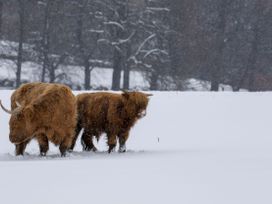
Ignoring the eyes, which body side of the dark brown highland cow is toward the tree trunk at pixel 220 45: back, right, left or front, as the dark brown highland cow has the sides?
left

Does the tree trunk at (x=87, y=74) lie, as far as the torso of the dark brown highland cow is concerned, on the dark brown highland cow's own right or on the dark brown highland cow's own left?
on the dark brown highland cow's own left

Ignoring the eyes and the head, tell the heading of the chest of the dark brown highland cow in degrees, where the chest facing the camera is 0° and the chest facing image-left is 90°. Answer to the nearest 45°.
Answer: approximately 270°

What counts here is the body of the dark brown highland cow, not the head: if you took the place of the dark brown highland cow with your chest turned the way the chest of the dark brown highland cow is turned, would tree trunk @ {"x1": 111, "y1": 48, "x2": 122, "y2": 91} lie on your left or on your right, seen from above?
on your left

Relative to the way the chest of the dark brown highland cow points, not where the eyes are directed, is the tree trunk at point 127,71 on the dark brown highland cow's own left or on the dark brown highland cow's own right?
on the dark brown highland cow's own left

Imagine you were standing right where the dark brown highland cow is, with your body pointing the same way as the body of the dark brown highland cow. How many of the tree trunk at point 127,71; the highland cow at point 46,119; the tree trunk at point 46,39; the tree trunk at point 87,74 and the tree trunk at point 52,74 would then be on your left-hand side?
4

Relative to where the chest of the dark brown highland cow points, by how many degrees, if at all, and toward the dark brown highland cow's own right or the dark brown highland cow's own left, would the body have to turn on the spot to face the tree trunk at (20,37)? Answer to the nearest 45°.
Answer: approximately 90° to the dark brown highland cow's own left

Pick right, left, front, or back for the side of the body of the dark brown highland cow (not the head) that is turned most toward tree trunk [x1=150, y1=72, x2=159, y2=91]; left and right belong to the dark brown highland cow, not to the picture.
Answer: left

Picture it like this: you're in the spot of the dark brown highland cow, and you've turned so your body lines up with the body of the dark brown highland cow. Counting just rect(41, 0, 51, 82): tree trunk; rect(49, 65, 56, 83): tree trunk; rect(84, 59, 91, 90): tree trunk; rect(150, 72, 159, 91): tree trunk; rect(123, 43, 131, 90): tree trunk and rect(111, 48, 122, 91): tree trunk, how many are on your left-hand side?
6

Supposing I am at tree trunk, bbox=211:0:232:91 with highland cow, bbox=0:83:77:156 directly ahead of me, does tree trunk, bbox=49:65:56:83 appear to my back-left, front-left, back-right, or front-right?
front-right

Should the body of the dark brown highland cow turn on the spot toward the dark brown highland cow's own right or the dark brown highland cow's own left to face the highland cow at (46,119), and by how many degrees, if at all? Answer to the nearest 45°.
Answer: approximately 135° to the dark brown highland cow's own right

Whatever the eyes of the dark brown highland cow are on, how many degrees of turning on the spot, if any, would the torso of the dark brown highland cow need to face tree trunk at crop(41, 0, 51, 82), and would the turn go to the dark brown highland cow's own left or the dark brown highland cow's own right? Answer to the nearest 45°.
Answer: approximately 90° to the dark brown highland cow's own left
